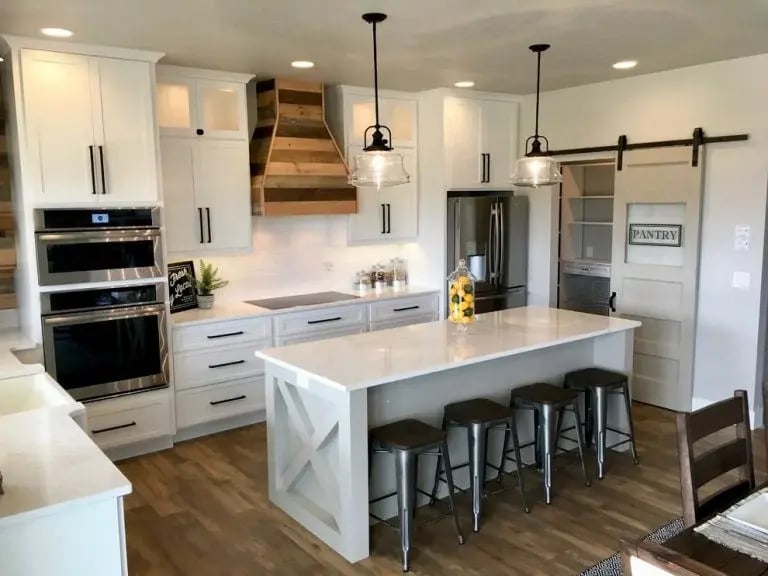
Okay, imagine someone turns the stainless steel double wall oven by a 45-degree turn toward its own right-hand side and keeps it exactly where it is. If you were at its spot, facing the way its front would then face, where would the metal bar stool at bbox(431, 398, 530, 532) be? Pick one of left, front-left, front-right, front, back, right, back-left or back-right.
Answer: left

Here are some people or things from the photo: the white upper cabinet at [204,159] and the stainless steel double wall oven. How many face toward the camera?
2

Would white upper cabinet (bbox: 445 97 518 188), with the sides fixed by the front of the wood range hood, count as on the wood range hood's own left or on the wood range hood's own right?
on the wood range hood's own left

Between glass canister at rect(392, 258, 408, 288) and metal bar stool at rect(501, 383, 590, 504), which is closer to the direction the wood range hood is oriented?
the metal bar stool

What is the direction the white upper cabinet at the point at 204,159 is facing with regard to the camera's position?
facing the viewer

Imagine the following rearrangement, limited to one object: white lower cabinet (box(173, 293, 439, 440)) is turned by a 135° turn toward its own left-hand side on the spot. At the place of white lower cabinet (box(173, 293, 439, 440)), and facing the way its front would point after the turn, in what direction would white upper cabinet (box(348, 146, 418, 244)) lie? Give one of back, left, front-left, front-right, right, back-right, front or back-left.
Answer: front-right

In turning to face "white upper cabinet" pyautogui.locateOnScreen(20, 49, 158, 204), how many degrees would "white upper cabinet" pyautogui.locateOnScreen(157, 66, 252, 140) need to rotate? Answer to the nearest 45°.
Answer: approximately 45° to its right

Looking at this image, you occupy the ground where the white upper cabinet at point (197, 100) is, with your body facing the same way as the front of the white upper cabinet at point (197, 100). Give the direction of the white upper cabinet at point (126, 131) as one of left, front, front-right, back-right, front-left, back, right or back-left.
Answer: front-right

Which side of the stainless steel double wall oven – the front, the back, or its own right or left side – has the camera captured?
front

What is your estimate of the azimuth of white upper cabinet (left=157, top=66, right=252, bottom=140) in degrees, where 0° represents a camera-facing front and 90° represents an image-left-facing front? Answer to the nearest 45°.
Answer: approximately 0°

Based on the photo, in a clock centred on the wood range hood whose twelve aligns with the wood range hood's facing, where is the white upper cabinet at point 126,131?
The white upper cabinet is roughly at 3 o'clock from the wood range hood.

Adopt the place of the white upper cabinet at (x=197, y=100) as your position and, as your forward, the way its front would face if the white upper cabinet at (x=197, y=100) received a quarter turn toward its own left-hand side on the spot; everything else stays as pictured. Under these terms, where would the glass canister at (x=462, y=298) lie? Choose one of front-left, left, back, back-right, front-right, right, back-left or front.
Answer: front-right

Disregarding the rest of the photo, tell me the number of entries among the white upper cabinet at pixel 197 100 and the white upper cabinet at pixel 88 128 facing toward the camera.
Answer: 2

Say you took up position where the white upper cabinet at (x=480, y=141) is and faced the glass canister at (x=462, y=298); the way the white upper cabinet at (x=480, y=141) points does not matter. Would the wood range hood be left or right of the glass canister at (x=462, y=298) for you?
right

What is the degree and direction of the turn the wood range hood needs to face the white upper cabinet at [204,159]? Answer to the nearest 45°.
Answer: approximately 90° to its right
